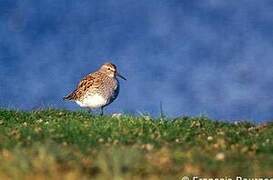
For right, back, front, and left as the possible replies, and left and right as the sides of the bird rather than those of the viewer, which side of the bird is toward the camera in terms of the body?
right
